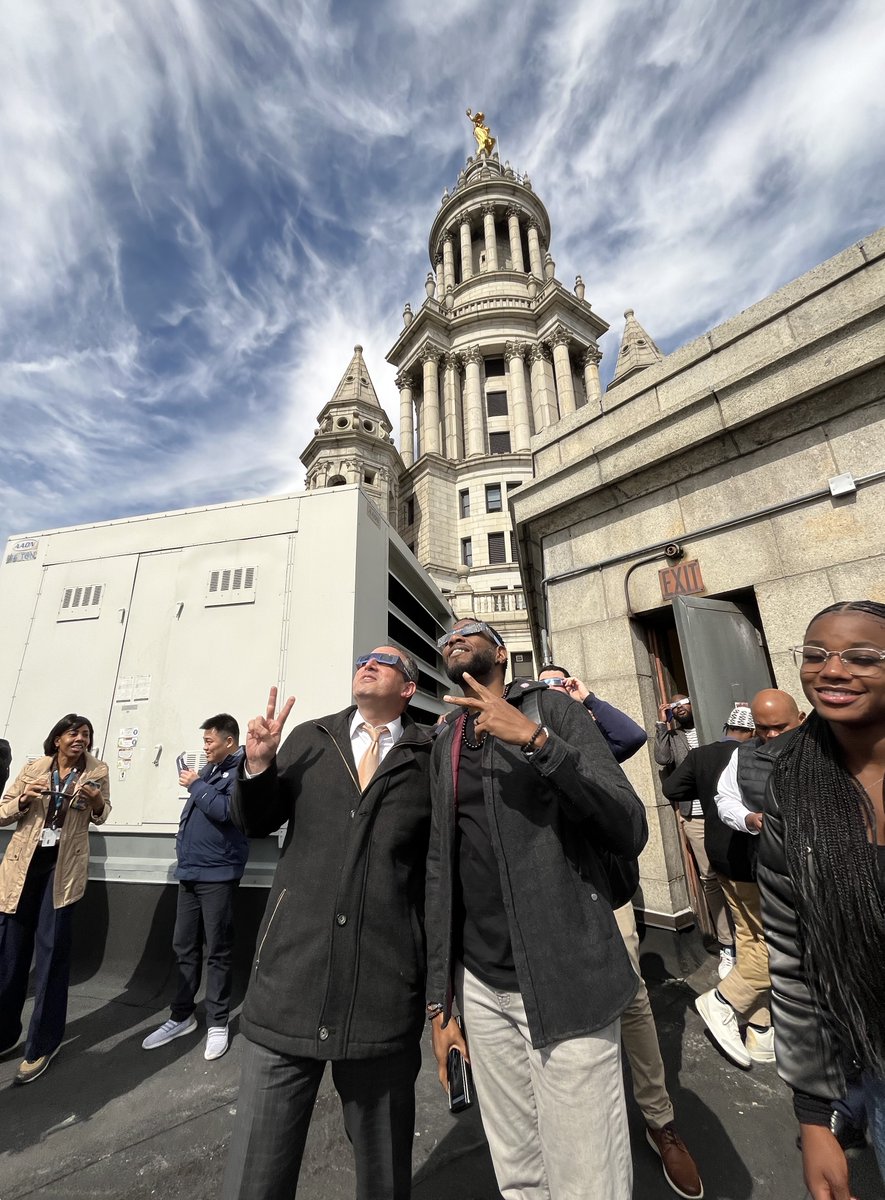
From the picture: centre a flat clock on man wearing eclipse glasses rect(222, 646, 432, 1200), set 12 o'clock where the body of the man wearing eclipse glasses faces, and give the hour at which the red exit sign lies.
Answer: The red exit sign is roughly at 8 o'clock from the man wearing eclipse glasses.

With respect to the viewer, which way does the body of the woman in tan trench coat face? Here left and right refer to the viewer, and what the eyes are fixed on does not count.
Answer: facing the viewer

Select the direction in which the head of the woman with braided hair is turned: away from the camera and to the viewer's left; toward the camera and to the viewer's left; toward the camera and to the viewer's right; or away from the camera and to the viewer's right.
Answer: toward the camera and to the viewer's left

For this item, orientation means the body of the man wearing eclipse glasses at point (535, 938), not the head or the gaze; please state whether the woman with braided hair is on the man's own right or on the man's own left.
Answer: on the man's own left

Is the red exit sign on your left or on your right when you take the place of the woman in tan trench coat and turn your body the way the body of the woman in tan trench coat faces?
on your left

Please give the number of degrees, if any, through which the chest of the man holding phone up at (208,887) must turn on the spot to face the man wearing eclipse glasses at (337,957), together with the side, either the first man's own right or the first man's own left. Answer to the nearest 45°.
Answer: approximately 45° to the first man's own left

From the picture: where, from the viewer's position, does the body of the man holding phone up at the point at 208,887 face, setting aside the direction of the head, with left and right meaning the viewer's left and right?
facing the viewer and to the left of the viewer

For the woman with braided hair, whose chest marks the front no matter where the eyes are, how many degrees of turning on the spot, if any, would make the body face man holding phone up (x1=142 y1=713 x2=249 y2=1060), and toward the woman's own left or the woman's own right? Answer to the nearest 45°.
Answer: approximately 90° to the woman's own right

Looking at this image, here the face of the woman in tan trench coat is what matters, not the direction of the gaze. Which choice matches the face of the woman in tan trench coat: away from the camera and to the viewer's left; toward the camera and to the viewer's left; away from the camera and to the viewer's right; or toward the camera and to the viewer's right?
toward the camera and to the viewer's right

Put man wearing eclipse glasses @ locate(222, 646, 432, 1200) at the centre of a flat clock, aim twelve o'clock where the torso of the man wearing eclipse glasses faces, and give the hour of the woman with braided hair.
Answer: The woman with braided hair is roughly at 10 o'clock from the man wearing eclipse glasses.

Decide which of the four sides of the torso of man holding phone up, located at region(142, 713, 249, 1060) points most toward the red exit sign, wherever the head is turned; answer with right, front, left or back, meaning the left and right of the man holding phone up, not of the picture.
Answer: left

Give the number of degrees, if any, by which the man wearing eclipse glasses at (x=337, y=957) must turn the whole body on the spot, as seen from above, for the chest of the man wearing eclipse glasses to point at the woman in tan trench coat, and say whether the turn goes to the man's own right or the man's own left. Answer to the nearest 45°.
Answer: approximately 135° to the man's own right
